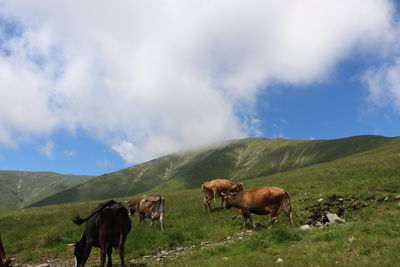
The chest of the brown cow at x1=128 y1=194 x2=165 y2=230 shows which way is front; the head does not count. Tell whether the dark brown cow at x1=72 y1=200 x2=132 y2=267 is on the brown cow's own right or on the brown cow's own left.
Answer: on the brown cow's own left

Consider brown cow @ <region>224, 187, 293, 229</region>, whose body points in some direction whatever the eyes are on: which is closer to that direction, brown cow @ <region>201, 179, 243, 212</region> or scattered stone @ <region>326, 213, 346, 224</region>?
the brown cow

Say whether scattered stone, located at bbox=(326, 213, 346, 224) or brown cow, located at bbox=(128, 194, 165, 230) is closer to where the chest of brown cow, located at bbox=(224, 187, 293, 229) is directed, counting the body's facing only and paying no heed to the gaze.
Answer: the brown cow

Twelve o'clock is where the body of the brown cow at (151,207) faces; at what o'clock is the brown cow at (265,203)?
the brown cow at (265,203) is roughly at 6 o'clock from the brown cow at (151,207).

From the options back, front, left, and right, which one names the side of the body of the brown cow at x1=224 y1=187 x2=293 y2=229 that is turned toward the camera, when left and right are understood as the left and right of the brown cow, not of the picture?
left

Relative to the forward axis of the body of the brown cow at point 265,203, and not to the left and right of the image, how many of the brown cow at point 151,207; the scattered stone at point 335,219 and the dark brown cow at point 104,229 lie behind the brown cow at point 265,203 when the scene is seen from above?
1

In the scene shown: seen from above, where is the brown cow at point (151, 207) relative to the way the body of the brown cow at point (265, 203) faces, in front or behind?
in front

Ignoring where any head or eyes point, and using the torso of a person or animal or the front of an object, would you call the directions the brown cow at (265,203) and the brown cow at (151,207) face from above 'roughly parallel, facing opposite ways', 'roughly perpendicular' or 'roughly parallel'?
roughly parallel

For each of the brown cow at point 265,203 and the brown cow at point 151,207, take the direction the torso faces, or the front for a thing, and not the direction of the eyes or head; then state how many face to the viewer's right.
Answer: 0

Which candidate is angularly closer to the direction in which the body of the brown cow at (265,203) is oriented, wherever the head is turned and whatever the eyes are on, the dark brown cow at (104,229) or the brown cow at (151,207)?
the brown cow

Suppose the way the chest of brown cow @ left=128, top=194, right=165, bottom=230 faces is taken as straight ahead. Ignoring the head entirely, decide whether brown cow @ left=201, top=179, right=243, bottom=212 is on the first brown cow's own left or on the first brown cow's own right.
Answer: on the first brown cow's own right

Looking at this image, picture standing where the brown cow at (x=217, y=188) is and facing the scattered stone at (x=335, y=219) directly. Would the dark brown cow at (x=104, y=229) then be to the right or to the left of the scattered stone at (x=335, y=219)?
right

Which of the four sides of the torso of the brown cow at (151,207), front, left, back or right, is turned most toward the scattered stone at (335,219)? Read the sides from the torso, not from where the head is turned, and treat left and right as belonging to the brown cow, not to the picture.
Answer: back

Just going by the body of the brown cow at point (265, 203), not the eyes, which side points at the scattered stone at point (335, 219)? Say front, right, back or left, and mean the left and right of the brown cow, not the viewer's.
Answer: back

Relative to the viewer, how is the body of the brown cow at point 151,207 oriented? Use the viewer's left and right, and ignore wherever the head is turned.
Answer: facing away from the viewer and to the left of the viewer

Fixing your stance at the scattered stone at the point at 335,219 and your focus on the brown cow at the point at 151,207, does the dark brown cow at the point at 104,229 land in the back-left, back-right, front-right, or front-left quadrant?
front-left
